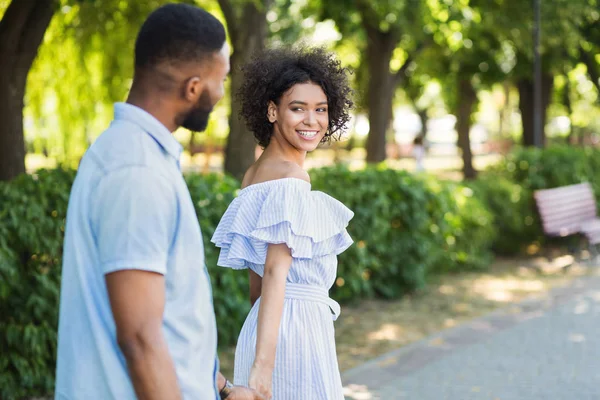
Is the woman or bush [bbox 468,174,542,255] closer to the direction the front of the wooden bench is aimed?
the woman

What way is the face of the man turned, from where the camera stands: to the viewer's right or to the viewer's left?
to the viewer's right

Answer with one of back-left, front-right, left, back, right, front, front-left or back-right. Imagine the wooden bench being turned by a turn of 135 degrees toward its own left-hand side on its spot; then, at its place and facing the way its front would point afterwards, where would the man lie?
back

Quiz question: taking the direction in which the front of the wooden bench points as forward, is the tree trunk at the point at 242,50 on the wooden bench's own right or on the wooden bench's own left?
on the wooden bench's own right

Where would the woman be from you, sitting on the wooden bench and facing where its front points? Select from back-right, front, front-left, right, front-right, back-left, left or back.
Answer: front-right

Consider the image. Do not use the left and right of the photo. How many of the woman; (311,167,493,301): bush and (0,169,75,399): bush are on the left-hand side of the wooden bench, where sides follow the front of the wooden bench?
0

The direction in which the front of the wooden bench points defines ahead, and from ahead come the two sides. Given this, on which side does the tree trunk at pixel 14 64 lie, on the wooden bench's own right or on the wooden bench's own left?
on the wooden bench's own right
